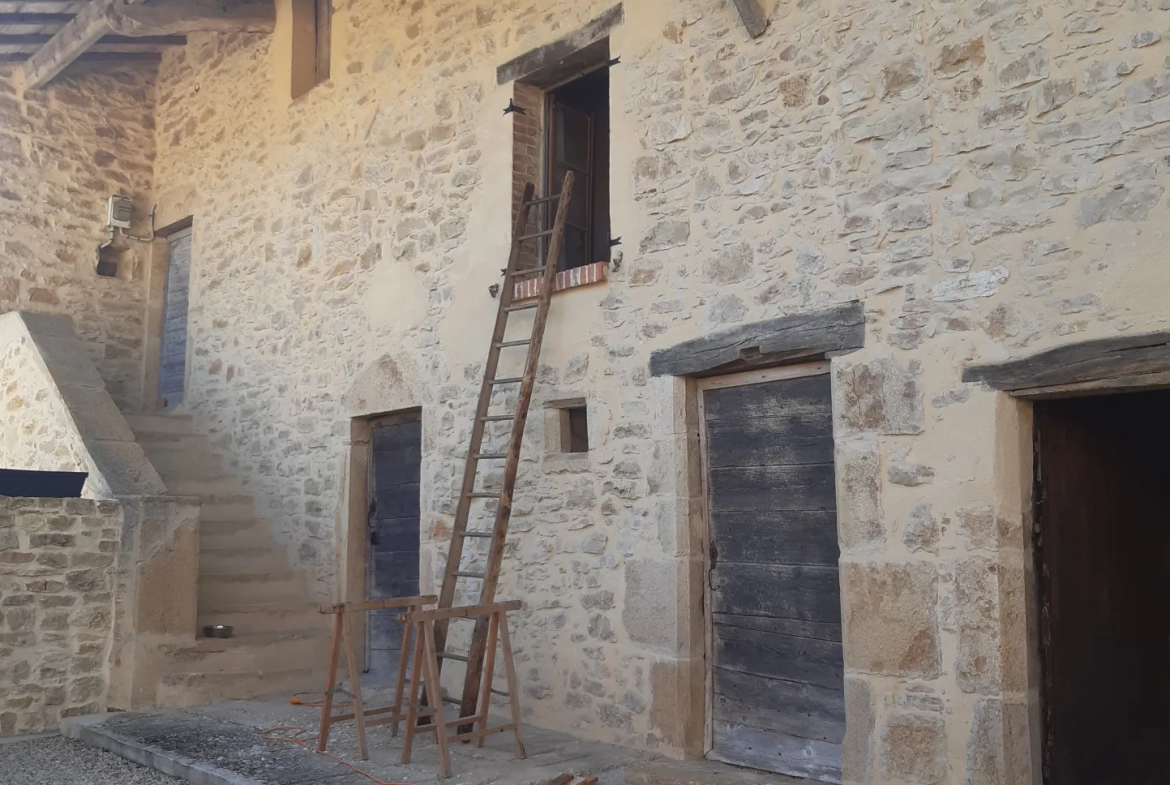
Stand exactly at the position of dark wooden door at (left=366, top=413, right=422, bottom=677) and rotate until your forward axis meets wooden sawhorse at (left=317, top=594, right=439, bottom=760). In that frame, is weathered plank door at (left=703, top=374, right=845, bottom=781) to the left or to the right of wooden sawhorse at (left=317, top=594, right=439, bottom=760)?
left

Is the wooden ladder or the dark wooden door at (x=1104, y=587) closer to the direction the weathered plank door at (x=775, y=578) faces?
the wooden ladder

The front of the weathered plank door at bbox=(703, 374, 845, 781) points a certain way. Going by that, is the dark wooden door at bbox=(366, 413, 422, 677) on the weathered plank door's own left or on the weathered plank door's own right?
on the weathered plank door's own right

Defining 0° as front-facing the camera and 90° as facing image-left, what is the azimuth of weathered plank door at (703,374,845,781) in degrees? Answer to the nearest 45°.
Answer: approximately 45°

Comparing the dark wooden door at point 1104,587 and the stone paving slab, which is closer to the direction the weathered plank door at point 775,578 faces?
the stone paving slab

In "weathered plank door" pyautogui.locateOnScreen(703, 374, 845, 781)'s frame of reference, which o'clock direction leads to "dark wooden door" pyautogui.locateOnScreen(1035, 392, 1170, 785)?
The dark wooden door is roughly at 8 o'clock from the weathered plank door.

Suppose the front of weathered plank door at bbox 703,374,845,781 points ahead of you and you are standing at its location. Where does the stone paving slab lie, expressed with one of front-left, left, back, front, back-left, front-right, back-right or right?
front-right

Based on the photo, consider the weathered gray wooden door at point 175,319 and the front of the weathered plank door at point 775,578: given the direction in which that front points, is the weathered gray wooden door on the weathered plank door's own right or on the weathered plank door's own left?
on the weathered plank door's own right

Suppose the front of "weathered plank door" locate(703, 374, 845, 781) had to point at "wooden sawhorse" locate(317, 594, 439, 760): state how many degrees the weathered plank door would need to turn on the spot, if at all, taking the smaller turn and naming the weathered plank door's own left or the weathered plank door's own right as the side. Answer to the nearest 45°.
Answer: approximately 45° to the weathered plank door's own right

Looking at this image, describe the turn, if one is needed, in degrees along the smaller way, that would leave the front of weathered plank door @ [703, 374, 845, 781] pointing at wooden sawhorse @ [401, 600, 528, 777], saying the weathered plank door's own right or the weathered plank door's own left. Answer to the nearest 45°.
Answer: approximately 45° to the weathered plank door's own right

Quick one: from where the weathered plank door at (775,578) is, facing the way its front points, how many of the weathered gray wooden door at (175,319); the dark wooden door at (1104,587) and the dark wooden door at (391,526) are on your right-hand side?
2

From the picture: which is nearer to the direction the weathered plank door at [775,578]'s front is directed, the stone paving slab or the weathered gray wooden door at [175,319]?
the stone paving slab

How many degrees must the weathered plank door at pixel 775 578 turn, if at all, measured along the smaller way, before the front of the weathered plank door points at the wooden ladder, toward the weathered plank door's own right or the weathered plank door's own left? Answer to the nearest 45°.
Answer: approximately 45° to the weathered plank door's own right
